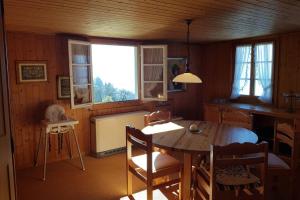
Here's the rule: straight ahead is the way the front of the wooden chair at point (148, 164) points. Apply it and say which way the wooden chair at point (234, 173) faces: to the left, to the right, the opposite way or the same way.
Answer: to the left

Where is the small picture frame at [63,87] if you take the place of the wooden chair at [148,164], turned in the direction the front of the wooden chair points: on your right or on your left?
on your left

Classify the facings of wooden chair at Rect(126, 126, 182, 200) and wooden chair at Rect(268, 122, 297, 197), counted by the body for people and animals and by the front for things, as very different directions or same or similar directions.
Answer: very different directions

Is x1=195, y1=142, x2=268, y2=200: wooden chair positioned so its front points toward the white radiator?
yes

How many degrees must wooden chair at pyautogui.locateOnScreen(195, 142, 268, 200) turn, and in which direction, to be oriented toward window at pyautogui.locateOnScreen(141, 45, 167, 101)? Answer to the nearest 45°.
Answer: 0° — it already faces it

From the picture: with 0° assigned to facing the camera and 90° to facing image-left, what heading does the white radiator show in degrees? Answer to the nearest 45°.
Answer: approximately 315°

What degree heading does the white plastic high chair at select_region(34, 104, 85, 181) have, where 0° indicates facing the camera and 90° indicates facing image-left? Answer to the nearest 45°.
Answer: approximately 315°

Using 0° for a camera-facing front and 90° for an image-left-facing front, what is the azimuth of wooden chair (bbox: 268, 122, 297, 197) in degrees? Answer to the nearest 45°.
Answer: approximately 45°

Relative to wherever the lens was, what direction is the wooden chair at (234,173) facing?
facing away from the viewer and to the left of the viewer

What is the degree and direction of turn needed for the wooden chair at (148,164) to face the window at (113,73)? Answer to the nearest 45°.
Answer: approximately 45° to its left
